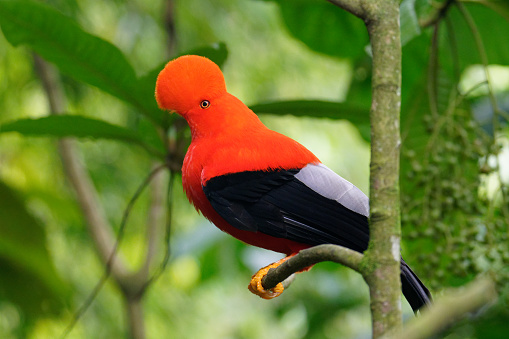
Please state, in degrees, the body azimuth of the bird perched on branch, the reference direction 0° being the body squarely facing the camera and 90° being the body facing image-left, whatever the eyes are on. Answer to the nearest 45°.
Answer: approximately 90°

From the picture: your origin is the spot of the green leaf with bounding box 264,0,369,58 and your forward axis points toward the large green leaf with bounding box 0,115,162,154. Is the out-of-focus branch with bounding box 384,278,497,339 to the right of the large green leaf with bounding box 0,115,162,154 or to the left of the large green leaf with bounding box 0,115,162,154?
left

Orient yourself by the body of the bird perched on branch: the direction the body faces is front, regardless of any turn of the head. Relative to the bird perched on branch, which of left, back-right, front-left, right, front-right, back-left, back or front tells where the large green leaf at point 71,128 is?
front-right

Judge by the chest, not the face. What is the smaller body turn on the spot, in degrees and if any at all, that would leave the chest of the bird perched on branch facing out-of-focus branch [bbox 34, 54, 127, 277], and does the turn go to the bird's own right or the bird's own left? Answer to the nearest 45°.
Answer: approximately 45° to the bird's own right
